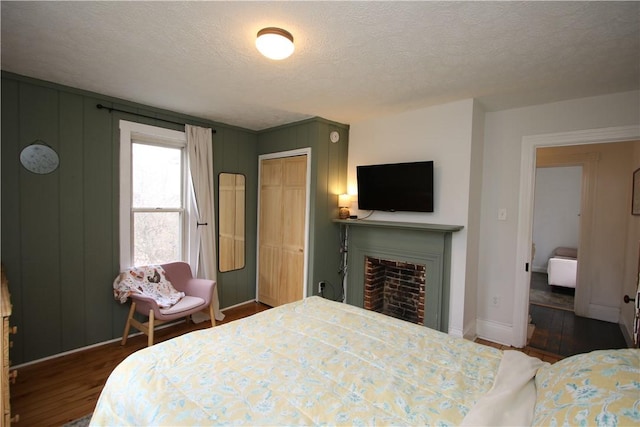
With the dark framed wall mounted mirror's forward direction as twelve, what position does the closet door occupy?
The closet door is roughly at 11 o'clock from the dark framed wall mounted mirror.

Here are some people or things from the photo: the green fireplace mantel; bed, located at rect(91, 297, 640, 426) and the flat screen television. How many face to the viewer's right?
0

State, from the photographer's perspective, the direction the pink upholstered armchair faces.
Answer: facing the viewer and to the right of the viewer

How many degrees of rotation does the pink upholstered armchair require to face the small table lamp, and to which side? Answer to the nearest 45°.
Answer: approximately 45° to its left

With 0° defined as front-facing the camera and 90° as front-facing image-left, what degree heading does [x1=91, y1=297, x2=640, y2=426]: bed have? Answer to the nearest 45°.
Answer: approximately 135°

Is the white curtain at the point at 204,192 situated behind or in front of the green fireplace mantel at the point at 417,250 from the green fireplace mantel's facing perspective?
in front

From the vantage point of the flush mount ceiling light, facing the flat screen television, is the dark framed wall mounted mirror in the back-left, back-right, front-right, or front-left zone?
front-left

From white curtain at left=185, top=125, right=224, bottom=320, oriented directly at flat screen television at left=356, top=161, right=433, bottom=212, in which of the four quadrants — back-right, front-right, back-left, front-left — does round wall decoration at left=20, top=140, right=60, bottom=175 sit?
back-right

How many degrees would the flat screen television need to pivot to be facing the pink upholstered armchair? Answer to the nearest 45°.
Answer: approximately 45° to its right

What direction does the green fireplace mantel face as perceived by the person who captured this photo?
facing the viewer and to the left of the viewer

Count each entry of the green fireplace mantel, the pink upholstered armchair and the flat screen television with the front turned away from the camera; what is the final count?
0

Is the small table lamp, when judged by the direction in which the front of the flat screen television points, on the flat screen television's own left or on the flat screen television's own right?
on the flat screen television's own right

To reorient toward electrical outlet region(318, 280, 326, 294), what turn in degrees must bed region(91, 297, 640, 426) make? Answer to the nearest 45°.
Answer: approximately 45° to its right

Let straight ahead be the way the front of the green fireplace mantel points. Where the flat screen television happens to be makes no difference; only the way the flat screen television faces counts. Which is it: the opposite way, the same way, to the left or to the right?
the same way

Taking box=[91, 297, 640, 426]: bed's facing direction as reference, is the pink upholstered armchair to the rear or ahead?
ahead

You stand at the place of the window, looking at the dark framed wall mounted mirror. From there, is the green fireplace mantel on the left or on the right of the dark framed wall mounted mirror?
right

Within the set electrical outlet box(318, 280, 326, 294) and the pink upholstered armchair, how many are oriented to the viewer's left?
0
